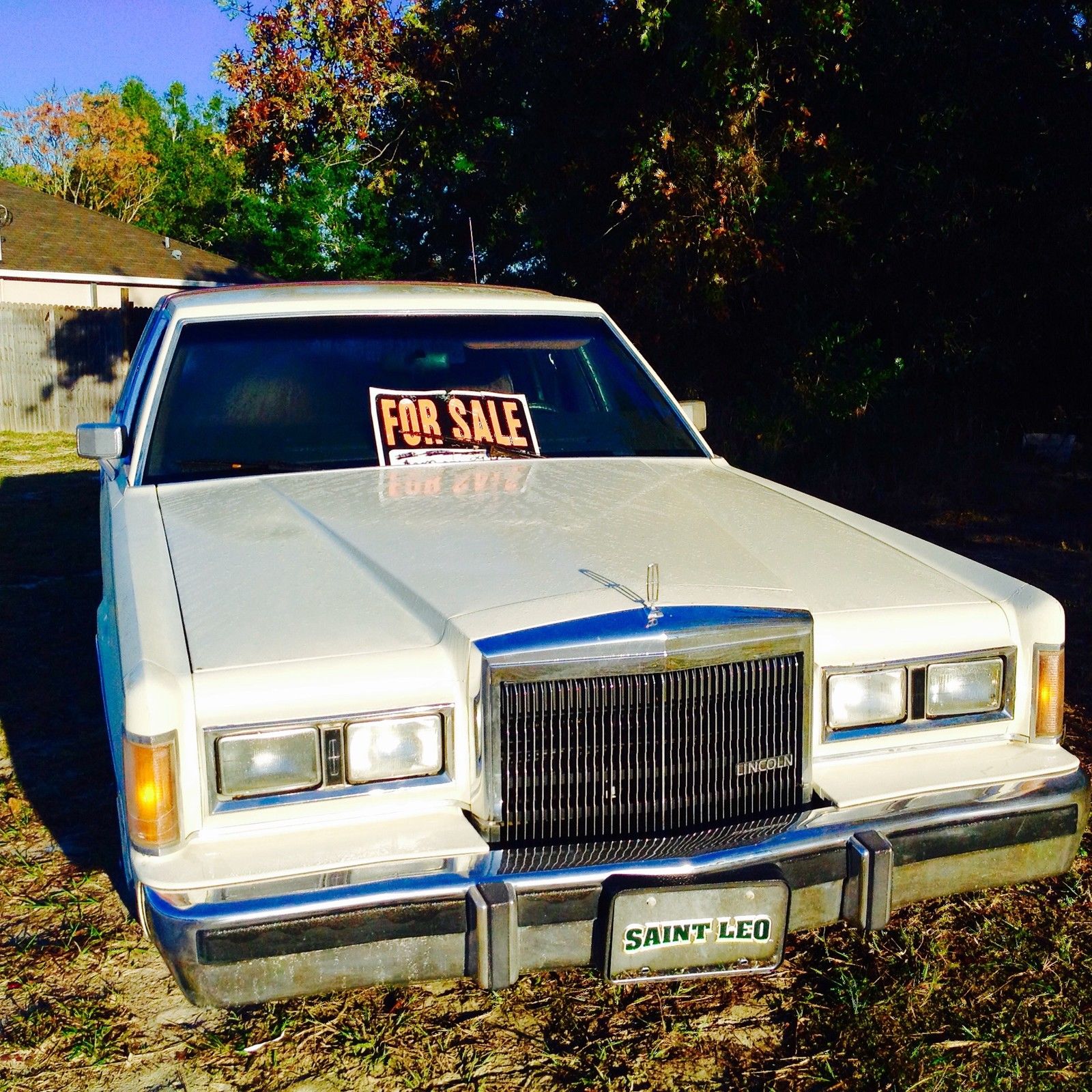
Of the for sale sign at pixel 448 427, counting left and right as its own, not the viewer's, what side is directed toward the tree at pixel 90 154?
back

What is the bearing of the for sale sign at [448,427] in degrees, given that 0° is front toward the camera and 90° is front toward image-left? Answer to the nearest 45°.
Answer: approximately 0°

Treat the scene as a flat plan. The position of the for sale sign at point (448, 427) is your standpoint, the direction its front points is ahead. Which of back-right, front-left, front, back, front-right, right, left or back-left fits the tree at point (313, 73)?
back

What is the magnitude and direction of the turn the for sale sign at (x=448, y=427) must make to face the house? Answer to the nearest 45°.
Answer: approximately 180°
